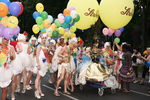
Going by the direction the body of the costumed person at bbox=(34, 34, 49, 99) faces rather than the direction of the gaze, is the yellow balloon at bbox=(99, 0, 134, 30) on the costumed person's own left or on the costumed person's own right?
on the costumed person's own left

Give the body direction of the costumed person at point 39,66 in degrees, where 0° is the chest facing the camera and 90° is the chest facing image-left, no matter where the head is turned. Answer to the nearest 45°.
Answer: approximately 315°

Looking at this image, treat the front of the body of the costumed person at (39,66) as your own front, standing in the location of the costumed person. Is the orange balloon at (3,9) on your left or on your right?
on your right

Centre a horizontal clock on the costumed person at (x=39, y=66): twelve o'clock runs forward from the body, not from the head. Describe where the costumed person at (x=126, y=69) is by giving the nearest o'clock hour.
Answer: the costumed person at (x=126, y=69) is roughly at 10 o'clock from the costumed person at (x=39, y=66).
